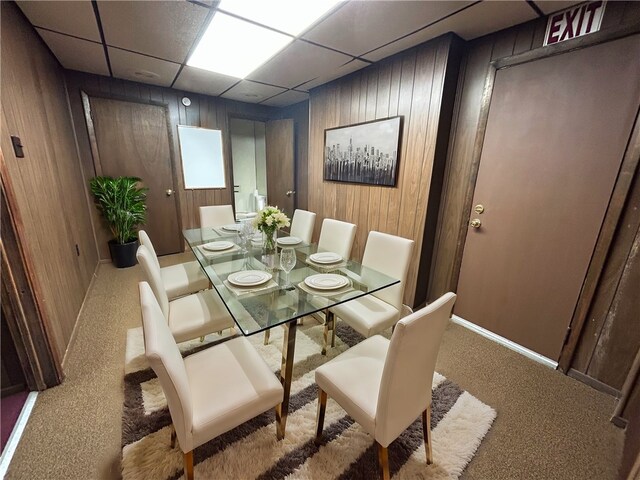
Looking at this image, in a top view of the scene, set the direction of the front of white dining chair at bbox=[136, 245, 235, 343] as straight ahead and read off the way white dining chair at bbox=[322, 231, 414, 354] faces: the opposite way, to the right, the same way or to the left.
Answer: the opposite way

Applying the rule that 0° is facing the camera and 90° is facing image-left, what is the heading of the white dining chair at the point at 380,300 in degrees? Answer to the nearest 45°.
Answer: approximately 45°

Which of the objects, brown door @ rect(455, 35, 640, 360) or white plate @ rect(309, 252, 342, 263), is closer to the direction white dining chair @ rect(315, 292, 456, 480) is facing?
the white plate

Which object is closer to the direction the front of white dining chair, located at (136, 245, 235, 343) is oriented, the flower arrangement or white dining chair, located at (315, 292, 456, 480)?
the flower arrangement

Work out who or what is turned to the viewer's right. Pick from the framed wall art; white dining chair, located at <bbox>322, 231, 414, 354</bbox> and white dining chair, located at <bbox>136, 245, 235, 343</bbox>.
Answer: white dining chair, located at <bbox>136, 245, 235, 343</bbox>

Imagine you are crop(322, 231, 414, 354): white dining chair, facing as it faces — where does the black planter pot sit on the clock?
The black planter pot is roughly at 2 o'clock from the white dining chair.

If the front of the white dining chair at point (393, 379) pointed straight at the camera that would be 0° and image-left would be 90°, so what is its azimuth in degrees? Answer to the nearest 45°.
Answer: approximately 135°

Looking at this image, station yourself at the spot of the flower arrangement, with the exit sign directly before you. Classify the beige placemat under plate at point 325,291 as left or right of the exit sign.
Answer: right

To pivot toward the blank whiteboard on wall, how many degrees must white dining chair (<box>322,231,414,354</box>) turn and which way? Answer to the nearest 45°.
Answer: approximately 90° to its right

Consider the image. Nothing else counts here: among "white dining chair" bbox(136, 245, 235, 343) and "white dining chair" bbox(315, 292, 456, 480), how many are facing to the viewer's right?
1

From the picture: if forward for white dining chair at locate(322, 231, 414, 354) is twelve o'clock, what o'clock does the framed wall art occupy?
The framed wall art is roughly at 4 o'clock from the white dining chair.

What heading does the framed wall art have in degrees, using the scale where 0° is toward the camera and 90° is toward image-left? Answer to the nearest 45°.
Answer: approximately 45°

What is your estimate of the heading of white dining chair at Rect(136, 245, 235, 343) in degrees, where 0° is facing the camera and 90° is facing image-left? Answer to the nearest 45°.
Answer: approximately 270°
